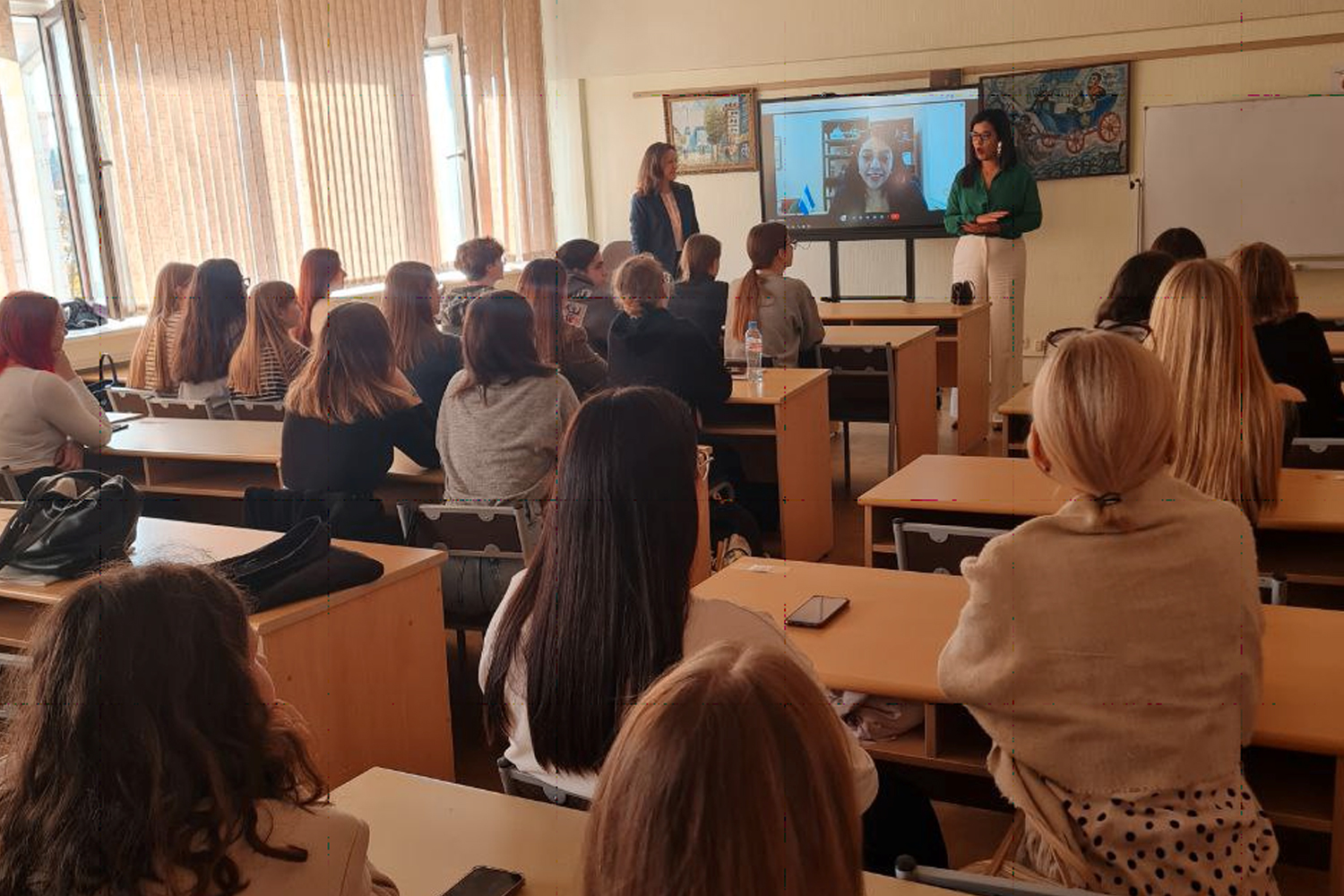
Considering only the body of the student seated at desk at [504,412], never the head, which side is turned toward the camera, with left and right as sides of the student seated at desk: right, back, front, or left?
back

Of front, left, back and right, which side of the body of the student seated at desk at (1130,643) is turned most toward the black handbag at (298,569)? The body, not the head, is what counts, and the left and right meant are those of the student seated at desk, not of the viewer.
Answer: left

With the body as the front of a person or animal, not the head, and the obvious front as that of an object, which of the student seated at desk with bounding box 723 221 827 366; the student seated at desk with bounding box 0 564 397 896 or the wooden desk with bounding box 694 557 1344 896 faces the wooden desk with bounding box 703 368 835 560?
the student seated at desk with bounding box 0 564 397 896

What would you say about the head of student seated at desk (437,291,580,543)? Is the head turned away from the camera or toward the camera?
away from the camera

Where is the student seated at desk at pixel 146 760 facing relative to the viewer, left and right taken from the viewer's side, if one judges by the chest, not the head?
facing away from the viewer and to the right of the viewer

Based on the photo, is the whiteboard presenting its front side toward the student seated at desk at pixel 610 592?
yes

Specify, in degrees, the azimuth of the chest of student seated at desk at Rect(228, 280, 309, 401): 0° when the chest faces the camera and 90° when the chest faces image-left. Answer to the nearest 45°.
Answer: approximately 225°

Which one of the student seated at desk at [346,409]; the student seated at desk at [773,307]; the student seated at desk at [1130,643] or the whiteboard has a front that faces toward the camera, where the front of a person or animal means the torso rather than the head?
the whiteboard

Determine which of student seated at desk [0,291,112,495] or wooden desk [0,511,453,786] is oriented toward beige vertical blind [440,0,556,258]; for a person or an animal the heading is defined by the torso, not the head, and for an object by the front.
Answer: the student seated at desk

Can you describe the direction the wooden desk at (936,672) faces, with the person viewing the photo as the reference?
facing the viewer

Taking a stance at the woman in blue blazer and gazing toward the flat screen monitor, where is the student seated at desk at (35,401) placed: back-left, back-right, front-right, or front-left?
back-right

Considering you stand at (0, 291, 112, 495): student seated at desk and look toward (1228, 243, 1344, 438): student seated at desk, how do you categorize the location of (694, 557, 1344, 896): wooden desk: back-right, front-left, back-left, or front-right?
front-right

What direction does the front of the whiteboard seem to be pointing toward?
toward the camera

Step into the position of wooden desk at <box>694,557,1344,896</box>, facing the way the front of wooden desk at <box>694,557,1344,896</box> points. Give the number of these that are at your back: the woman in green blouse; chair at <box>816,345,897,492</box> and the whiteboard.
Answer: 3

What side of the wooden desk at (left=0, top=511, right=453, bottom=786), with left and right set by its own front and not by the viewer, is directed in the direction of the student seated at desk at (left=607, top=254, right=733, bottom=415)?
back

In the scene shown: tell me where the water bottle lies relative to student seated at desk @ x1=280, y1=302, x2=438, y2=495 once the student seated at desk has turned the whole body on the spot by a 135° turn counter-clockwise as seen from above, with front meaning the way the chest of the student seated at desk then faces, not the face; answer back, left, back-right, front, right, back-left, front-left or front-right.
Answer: back-right

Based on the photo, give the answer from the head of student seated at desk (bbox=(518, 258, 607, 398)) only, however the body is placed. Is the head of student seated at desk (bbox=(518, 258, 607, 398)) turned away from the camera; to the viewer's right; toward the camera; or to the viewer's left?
away from the camera

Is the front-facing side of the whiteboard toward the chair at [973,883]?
yes

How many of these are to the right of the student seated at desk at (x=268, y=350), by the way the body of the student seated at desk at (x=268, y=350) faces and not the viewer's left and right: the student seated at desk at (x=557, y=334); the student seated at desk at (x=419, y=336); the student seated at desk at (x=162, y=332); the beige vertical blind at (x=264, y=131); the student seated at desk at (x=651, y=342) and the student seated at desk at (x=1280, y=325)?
4

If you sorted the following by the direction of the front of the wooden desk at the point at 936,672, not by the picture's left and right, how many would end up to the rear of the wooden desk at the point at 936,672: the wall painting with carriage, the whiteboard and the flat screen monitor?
3

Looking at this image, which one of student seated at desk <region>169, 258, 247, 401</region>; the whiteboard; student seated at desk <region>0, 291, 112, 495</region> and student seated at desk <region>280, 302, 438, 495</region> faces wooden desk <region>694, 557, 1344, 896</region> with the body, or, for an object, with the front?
the whiteboard

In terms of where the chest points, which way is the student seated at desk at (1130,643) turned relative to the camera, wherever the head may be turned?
away from the camera

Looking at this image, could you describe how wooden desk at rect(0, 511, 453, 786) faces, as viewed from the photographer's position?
facing the viewer and to the left of the viewer

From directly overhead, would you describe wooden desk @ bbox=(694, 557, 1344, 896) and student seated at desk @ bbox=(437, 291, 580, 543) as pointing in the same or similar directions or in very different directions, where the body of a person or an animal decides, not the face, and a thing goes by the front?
very different directions
